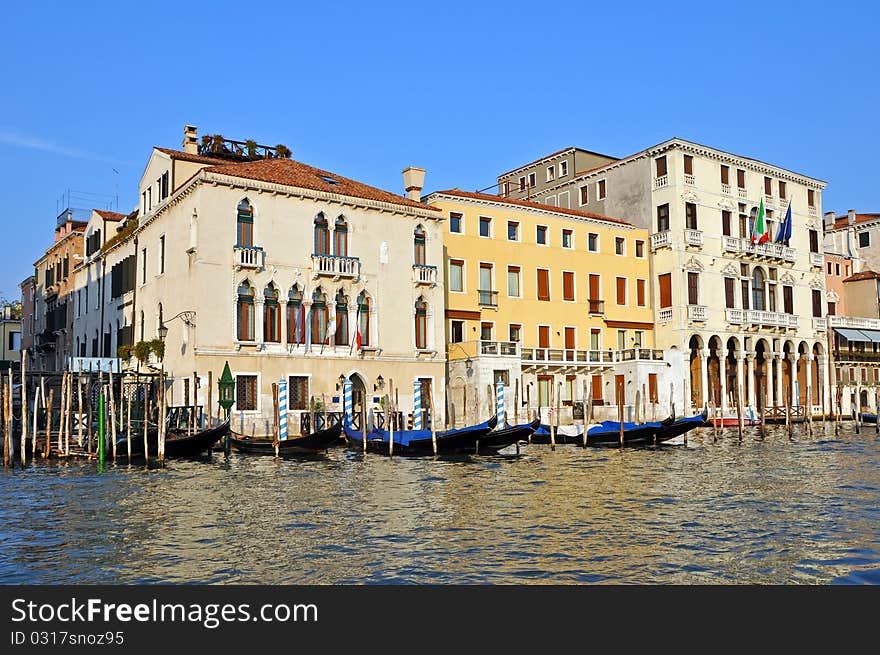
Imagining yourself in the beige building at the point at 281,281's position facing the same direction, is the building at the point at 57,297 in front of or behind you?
behind

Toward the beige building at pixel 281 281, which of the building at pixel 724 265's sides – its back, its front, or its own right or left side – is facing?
right

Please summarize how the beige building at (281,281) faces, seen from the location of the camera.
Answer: facing the viewer and to the right of the viewer

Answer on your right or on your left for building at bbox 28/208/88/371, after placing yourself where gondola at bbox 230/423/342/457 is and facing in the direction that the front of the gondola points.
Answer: on your left

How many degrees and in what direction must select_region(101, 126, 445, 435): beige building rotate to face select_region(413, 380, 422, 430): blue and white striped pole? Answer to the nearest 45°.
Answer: approximately 45° to its left

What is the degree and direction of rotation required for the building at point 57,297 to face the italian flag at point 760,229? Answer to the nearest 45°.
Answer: approximately 90° to its left

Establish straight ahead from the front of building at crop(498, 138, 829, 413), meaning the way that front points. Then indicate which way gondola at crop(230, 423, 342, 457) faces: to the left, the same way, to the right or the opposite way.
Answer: to the left

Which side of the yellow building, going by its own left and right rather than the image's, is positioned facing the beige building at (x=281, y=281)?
right

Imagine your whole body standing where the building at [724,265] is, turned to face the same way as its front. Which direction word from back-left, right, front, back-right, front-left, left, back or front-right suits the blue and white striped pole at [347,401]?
right

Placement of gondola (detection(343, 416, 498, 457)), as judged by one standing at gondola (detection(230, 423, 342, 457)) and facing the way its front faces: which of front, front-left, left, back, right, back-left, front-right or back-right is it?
front
